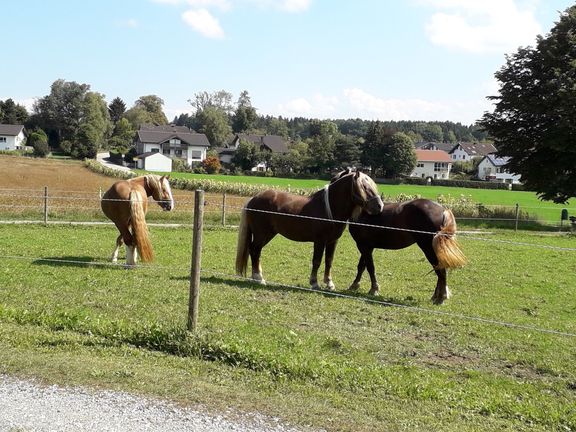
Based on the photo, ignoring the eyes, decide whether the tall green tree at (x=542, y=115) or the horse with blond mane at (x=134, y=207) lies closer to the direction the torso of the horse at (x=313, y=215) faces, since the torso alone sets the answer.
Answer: the tall green tree

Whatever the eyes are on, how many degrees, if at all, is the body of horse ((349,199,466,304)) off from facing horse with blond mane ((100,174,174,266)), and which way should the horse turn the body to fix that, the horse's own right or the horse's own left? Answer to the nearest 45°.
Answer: approximately 45° to the horse's own left

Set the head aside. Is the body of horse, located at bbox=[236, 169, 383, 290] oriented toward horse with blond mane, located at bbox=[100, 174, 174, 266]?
no

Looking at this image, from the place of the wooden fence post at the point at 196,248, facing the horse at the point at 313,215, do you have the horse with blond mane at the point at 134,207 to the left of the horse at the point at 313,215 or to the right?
left

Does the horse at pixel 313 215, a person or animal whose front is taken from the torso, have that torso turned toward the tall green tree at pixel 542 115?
no

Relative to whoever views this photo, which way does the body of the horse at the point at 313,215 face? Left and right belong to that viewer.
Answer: facing to the right of the viewer

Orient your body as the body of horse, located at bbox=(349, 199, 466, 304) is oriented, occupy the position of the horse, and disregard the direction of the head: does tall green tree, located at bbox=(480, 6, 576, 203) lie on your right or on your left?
on your right

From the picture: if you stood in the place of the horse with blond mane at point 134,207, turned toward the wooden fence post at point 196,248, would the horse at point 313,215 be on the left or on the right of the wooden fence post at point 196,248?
left

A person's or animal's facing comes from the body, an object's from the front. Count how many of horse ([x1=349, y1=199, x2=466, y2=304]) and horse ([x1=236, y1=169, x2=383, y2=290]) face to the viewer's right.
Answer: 1

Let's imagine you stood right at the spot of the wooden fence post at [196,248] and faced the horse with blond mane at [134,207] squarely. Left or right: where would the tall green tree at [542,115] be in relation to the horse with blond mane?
right

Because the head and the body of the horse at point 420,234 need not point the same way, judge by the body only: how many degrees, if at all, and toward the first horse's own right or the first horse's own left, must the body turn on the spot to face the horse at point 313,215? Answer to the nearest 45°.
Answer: approximately 45° to the first horse's own left

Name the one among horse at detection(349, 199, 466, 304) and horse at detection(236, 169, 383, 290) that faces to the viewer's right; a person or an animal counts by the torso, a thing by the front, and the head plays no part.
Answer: horse at detection(236, 169, 383, 290)

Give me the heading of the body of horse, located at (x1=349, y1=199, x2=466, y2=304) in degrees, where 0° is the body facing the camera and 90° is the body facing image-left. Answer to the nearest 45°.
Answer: approximately 135°
